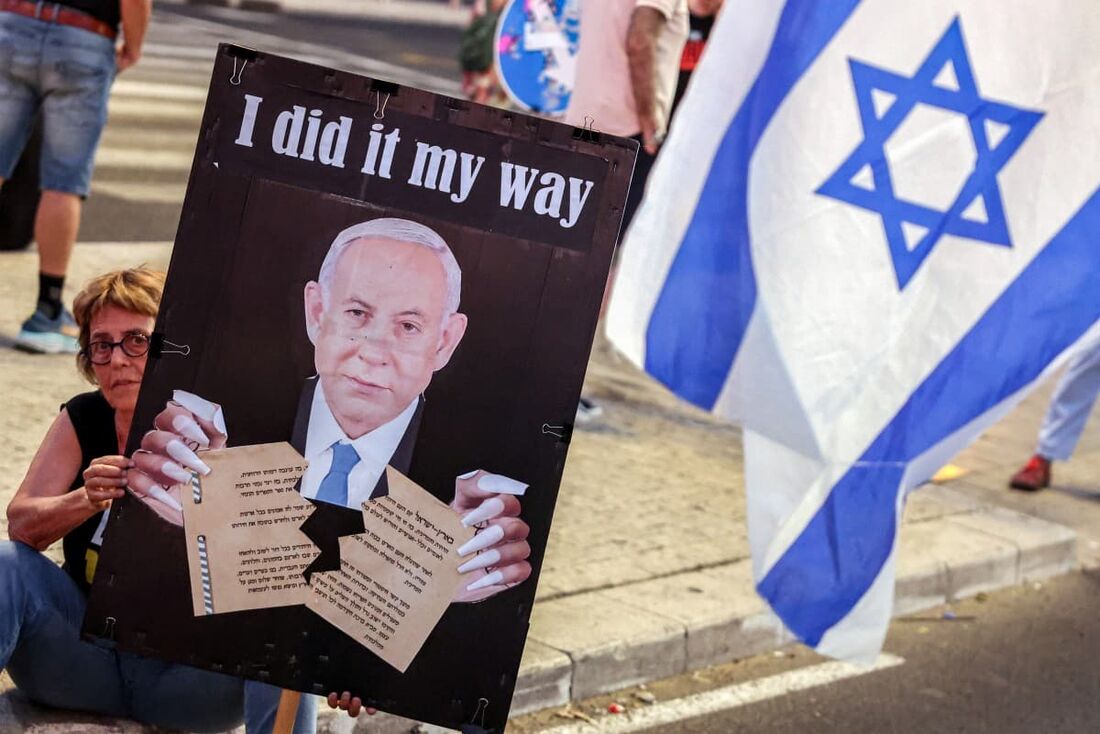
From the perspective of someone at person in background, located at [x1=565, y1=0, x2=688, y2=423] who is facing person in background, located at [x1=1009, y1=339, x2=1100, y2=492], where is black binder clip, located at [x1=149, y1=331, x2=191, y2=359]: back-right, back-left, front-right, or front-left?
front-right

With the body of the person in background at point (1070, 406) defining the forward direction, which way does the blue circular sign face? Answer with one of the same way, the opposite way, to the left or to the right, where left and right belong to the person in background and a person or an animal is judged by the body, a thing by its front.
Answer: to the left

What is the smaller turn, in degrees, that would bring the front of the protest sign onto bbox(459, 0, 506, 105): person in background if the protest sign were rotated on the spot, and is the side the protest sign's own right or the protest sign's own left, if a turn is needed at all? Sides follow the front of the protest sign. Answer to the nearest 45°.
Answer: approximately 180°

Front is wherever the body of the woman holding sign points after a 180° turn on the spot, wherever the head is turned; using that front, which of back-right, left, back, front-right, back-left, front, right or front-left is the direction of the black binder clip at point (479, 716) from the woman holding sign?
back

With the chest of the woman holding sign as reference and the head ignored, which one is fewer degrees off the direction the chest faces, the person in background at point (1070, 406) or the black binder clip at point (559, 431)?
the black binder clip

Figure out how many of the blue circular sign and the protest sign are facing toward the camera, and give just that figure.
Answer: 2

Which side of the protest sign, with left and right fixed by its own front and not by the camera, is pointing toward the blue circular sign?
back

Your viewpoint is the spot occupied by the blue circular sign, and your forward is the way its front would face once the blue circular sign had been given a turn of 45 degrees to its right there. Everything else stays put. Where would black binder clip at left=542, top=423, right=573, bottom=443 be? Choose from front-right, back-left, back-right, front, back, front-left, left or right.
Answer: front-left

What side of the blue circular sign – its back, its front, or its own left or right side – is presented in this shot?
front

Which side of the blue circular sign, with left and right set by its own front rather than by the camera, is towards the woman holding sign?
front

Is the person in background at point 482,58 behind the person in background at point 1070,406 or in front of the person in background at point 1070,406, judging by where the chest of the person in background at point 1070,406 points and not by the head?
in front

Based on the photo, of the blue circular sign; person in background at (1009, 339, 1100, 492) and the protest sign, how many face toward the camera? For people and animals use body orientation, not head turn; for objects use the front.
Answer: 2

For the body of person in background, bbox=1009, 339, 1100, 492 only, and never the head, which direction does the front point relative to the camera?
to the viewer's left

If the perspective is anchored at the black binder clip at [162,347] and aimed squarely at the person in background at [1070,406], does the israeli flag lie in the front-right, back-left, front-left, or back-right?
front-right

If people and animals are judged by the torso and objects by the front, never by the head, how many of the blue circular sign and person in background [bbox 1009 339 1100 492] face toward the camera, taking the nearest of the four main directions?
1

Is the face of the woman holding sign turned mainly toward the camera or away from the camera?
toward the camera
